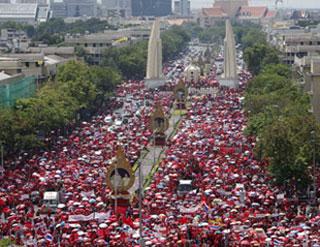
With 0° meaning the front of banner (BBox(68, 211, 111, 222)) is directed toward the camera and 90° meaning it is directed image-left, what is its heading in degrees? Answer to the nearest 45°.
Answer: approximately 0°
